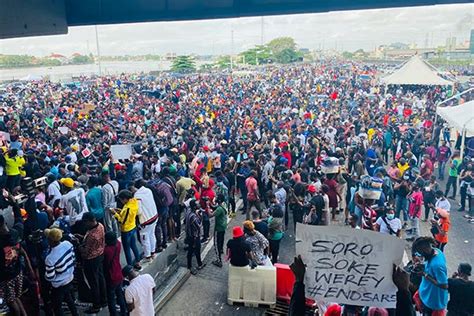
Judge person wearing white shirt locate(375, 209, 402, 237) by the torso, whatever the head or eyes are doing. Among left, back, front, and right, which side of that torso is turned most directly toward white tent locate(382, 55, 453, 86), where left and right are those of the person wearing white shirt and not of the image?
back

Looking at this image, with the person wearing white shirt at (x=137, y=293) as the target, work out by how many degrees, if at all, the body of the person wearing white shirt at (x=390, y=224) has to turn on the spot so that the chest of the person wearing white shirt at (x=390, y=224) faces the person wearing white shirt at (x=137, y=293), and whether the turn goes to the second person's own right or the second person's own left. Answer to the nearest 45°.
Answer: approximately 45° to the second person's own right

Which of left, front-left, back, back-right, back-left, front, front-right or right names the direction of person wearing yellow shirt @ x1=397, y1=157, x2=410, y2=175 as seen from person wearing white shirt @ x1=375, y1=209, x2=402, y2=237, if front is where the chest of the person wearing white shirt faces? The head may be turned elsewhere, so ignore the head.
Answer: back

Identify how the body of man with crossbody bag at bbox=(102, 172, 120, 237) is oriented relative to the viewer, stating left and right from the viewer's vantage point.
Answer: facing away from the viewer and to the left of the viewer

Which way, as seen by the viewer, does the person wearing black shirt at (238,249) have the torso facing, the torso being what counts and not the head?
away from the camera

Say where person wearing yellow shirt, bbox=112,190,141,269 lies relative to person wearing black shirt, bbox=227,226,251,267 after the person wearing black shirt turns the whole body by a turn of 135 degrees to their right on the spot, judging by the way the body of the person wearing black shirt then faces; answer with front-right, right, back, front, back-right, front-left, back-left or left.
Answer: back-right

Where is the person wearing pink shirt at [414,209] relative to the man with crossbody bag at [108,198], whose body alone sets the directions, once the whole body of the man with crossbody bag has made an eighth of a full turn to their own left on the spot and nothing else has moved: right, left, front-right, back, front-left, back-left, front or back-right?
back

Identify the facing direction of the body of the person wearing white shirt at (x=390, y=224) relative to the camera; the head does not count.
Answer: toward the camera
